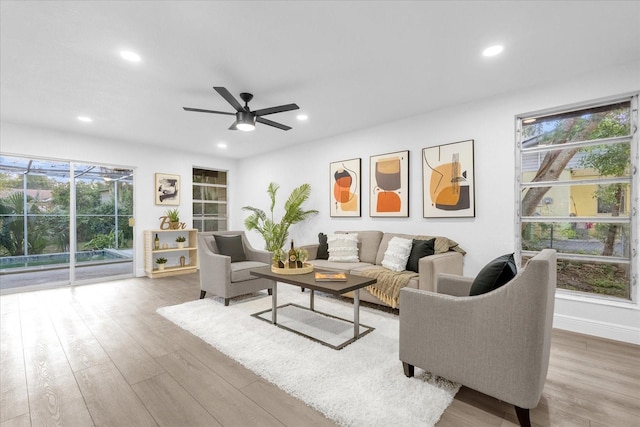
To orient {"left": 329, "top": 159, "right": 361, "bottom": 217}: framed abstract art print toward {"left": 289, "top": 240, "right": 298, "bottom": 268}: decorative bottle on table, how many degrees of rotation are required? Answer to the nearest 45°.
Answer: approximately 45° to its left

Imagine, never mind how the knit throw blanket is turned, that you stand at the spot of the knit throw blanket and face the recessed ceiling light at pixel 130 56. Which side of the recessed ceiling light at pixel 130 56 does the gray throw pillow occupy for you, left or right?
right

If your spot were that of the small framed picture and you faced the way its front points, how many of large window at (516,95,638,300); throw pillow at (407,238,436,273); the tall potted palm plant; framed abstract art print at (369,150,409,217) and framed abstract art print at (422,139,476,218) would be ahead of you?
5

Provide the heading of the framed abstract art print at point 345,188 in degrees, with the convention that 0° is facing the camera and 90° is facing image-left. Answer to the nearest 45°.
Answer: approximately 45°
